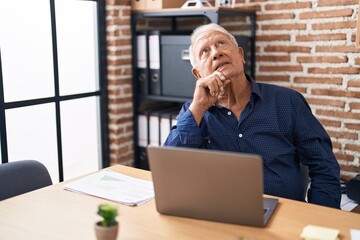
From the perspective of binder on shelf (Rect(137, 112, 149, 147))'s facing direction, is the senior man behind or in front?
in front

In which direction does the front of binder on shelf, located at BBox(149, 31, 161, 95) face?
toward the camera

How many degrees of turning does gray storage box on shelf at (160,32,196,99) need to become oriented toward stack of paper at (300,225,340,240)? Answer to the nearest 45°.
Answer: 0° — it already faces it

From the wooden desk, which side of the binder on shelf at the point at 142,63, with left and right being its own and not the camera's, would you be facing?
front

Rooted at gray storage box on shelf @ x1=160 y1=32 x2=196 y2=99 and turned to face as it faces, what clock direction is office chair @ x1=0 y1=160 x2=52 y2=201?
The office chair is roughly at 1 o'clock from the gray storage box on shelf.

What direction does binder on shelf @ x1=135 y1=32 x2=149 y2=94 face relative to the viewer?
toward the camera

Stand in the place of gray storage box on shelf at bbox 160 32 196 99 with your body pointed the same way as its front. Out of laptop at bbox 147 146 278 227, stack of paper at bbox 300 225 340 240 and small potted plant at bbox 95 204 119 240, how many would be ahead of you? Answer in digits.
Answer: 3
